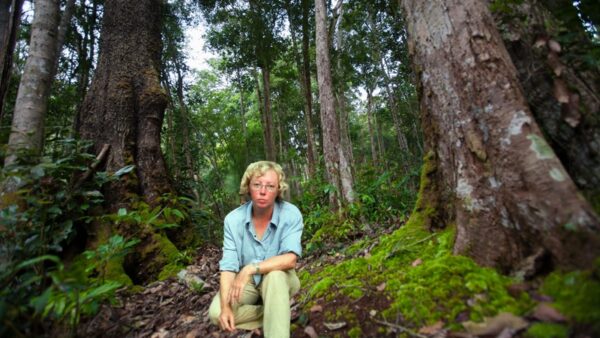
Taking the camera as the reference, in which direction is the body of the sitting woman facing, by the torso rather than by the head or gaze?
toward the camera

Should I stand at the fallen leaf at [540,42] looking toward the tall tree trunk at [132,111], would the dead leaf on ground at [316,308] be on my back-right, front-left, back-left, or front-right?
front-left

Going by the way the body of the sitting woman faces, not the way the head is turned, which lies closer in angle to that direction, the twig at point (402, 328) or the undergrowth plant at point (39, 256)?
the twig

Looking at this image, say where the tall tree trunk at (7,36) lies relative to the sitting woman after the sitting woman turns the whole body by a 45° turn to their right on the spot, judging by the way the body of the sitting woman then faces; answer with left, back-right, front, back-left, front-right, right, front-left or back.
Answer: right

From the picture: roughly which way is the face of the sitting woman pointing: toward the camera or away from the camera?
toward the camera

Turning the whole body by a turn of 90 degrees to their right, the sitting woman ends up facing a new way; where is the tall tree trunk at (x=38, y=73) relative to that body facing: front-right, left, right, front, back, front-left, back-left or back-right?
front-right

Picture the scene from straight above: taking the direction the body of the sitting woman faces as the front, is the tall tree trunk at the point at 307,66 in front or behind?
behind

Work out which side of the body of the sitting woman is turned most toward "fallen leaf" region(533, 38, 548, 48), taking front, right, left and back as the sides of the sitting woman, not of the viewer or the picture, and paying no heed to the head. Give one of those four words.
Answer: left

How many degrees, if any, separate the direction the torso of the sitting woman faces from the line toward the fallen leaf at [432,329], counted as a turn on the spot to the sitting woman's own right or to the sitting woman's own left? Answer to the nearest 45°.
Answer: approximately 45° to the sitting woman's own left

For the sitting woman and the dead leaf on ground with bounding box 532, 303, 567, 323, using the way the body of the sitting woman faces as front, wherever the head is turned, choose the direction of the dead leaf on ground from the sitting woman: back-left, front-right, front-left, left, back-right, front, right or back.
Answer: front-left

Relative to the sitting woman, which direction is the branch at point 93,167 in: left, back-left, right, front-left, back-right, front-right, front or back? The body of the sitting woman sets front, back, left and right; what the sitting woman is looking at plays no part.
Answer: back-right
